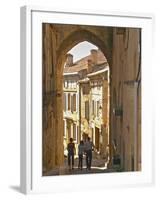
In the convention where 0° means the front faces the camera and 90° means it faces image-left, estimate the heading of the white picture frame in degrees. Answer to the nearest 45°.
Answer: approximately 315°
